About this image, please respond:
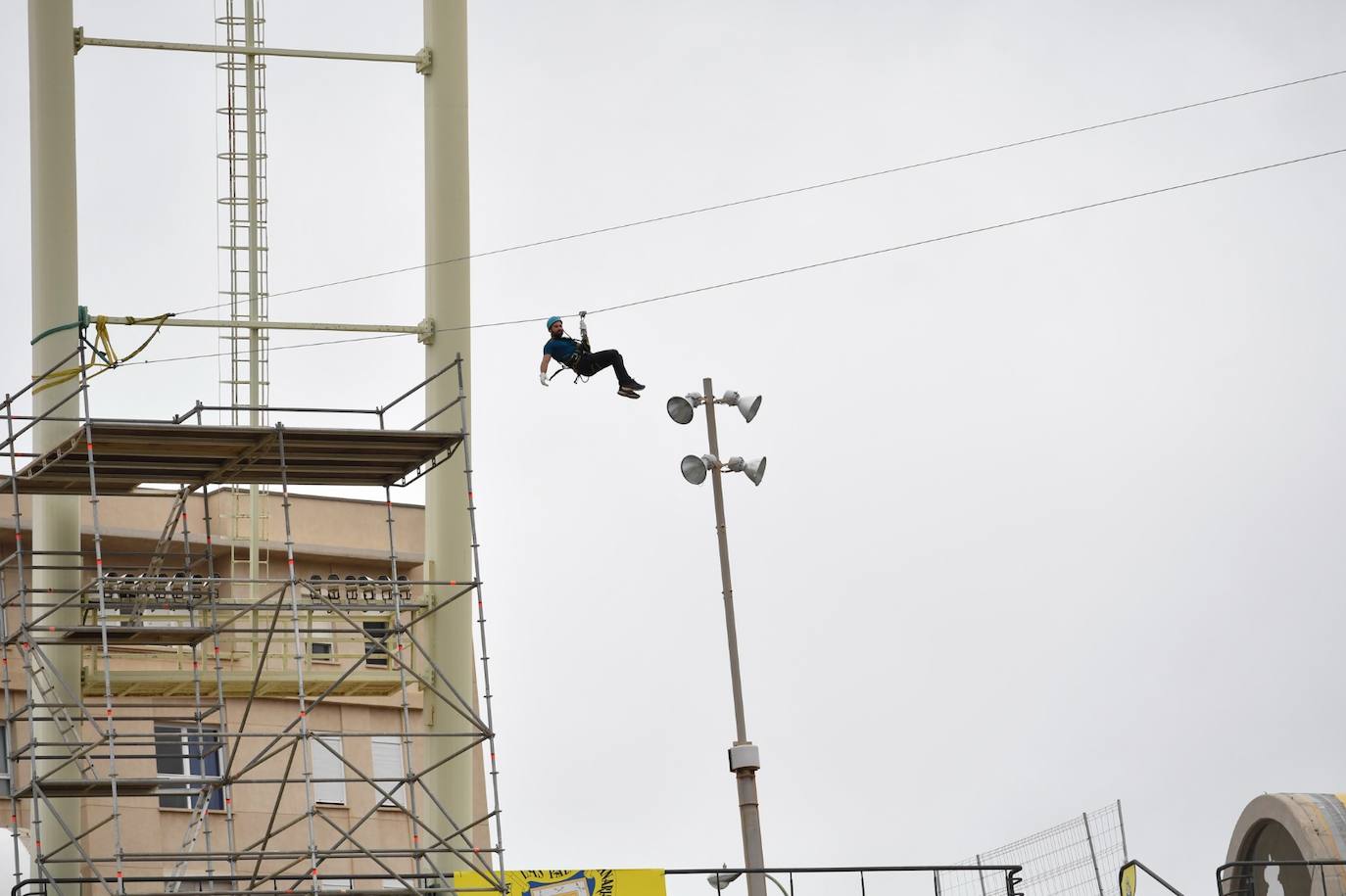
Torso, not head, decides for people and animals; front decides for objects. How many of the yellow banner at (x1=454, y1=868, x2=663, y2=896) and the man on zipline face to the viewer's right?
1

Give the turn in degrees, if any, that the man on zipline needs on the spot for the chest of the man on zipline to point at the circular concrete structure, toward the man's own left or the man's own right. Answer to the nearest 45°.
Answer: approximately 45° to the man's own left

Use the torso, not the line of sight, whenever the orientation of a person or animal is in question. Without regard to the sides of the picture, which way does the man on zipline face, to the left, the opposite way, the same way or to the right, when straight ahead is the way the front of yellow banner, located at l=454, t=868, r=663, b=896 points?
to the left

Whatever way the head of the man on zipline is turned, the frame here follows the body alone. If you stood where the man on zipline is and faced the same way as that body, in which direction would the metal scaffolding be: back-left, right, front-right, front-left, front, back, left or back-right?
back

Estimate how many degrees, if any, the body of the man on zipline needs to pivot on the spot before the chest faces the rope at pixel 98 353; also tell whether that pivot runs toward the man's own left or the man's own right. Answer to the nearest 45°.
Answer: approximately 180°

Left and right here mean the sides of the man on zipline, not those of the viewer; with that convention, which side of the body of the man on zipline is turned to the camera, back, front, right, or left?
right

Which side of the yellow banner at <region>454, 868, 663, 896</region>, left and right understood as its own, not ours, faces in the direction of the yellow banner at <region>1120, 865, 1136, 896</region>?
left

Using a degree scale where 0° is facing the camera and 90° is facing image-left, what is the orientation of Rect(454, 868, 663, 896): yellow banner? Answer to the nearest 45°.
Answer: approximately 0°
